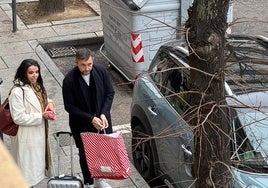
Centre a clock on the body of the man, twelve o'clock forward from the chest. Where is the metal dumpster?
The metal dumpster is roughly at 8 o'clock from the man.

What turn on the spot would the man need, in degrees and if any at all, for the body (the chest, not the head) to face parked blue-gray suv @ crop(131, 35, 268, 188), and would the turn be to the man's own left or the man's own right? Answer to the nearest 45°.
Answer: approximately 45° to the man's own left

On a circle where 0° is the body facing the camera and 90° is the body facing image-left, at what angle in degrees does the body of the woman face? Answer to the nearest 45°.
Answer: approximately 315°

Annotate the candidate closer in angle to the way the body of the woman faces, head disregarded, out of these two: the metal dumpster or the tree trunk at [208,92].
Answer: the tree trunk

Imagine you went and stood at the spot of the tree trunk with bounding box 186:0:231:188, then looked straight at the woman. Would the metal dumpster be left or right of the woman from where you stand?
right

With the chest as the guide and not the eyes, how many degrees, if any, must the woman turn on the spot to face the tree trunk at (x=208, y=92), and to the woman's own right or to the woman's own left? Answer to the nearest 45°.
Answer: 0° — they already face it

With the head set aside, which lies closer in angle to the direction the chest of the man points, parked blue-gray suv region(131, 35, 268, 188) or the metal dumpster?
the parked blue-gray suv
